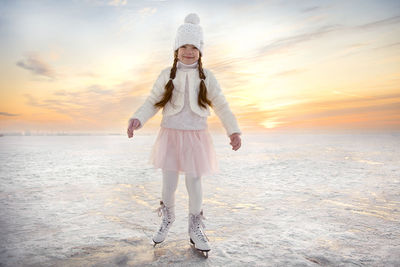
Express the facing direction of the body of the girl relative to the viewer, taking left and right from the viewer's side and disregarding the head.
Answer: facing the viewer
